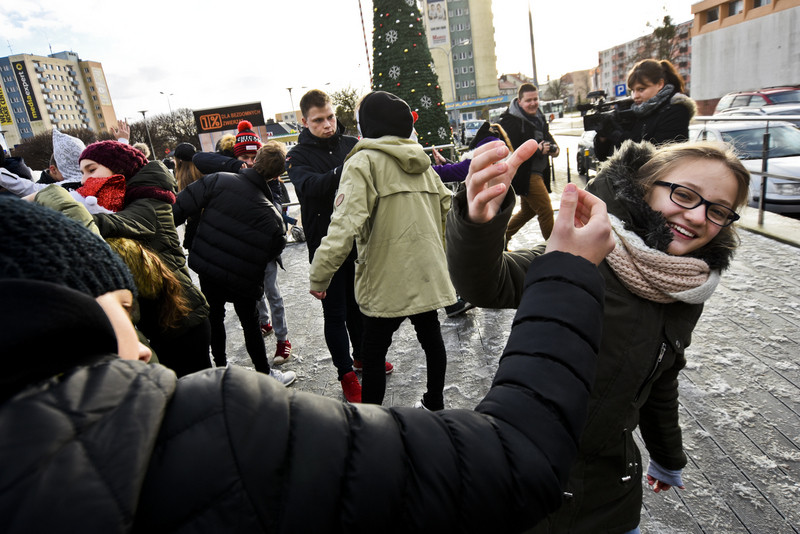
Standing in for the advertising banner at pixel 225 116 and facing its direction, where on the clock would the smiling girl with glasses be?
The smiling girl with glasses is roughly at 12 o'clock from the advertising banner.
